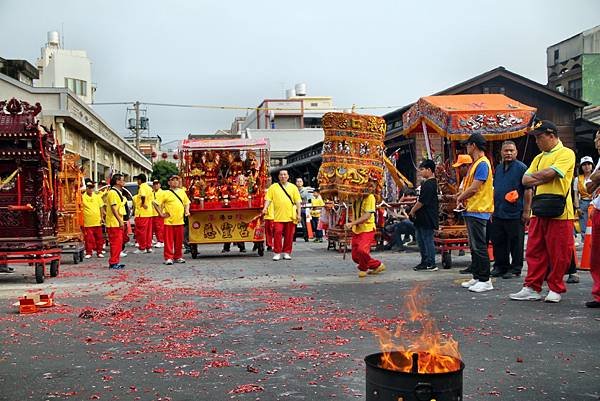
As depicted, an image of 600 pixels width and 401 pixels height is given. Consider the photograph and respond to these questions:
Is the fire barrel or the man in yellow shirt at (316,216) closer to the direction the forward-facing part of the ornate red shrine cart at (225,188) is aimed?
the fire barrel

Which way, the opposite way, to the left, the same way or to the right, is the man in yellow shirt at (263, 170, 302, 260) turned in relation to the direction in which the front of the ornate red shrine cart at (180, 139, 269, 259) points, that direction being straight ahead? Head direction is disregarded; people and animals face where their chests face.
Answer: the same way

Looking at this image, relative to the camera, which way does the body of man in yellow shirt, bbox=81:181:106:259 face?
toward the camera

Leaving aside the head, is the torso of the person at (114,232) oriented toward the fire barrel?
no

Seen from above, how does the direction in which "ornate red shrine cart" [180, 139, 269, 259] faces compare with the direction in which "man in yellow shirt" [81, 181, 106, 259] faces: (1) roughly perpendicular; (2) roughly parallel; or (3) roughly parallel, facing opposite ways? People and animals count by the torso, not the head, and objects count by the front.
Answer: roughly parallel

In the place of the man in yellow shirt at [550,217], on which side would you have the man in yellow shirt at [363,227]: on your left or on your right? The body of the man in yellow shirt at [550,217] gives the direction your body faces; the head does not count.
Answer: on your right

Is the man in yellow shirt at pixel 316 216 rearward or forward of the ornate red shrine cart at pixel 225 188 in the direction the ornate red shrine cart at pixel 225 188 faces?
rearward

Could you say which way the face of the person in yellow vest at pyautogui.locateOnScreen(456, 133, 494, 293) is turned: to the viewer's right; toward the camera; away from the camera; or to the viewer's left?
to the viewer's left

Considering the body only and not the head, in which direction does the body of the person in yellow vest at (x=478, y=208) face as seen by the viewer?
to the viewer's left

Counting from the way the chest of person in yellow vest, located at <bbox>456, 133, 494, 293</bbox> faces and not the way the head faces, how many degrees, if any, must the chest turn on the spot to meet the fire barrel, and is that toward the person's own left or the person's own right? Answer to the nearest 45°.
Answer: approximately 90° to the person's own left

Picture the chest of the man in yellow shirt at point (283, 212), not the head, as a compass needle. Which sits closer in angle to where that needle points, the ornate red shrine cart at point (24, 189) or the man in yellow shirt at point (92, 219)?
the ornate red shrine cart

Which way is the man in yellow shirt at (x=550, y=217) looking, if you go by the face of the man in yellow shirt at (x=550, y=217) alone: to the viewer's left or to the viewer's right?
to the viewer's left

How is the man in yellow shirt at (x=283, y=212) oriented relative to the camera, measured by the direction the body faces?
toward the camera

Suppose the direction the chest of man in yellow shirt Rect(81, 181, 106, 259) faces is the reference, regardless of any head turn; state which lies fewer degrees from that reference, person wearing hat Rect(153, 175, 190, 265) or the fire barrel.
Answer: the fire barrel

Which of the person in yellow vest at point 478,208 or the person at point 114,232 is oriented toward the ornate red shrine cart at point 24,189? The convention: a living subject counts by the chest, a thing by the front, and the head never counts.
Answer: the person in yellow vest
